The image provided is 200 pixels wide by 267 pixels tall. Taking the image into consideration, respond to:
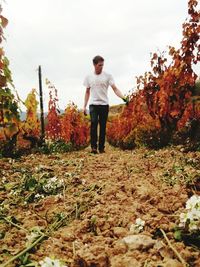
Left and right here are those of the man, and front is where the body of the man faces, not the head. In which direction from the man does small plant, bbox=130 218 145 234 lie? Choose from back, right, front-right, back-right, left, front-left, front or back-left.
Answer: front

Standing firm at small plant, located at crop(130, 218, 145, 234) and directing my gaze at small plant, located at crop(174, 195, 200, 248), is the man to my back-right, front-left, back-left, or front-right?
back-left

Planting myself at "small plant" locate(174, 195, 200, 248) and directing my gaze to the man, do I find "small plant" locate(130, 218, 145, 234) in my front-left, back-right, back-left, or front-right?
front-left

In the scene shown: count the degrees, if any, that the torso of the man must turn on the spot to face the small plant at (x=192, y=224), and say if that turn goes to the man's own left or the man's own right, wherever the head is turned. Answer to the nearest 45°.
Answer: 0° — they already face it

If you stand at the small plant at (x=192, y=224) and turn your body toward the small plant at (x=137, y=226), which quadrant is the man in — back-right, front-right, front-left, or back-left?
front-right

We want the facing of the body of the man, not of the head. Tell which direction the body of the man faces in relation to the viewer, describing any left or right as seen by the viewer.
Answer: facing the viewer
